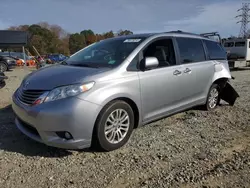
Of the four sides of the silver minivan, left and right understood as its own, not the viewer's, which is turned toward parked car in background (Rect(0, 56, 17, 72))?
right

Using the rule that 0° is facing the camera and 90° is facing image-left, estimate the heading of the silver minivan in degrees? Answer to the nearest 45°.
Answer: approximately 45°
